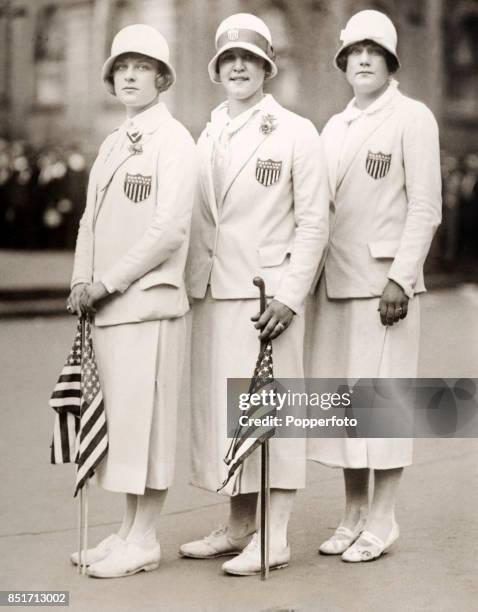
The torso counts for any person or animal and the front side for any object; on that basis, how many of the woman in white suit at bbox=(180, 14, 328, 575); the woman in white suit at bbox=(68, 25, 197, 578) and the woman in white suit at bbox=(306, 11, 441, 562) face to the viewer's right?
0

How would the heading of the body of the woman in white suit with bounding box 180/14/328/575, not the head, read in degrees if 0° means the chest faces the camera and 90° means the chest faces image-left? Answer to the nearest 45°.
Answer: approximately 45°

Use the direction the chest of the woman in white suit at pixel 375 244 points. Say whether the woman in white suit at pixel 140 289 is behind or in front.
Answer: in front

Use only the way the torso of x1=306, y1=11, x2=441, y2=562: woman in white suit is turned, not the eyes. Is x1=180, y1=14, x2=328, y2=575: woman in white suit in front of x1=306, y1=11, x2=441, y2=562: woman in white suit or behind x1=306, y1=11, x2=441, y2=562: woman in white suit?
in front

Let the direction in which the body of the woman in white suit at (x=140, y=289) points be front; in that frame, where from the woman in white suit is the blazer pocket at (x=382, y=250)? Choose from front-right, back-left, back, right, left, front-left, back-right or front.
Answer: back-left

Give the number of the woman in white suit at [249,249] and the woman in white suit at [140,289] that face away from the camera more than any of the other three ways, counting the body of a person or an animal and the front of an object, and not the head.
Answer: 0
